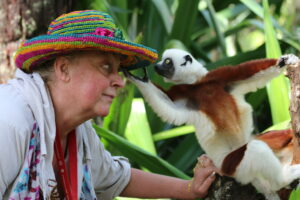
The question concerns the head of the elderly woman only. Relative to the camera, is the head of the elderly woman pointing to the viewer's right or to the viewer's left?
to the viewer's right

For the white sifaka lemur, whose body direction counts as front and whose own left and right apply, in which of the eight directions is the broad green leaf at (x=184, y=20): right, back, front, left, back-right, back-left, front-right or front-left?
back-right

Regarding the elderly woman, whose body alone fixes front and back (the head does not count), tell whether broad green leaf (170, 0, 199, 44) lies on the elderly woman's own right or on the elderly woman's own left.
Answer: on the elderly woman's own left

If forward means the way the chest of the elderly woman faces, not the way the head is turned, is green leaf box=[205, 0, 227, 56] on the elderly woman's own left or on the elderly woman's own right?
on the elderly woman's own left

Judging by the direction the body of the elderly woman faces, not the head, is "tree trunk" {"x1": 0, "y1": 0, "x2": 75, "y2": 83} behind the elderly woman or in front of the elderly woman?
behind

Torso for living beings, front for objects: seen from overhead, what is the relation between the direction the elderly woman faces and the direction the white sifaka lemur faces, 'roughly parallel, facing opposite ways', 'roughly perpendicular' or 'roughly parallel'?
roughly perpendicular

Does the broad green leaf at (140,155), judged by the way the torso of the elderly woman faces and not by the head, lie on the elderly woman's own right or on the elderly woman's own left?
on the elderly woman's own left

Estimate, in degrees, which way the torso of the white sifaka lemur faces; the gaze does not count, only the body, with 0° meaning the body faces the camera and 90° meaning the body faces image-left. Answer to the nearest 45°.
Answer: approximately 45°

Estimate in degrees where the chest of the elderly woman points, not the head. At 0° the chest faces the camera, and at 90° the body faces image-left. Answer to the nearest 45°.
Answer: approximately 315°

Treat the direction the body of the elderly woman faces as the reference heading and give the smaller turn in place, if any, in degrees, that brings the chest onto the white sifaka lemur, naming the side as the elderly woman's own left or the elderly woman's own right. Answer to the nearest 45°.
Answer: approximately 90° to the elderly woman's own left
